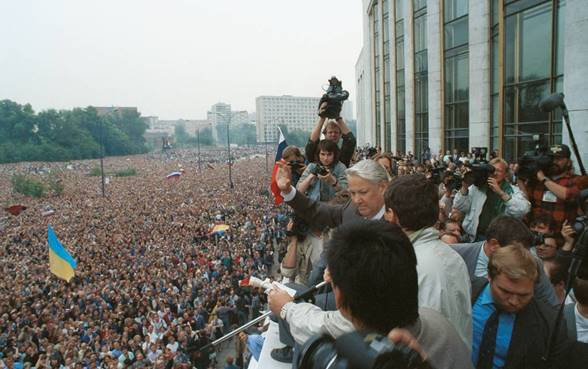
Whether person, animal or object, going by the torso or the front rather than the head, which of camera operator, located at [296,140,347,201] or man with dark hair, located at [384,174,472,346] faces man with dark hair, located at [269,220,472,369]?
the camera operator

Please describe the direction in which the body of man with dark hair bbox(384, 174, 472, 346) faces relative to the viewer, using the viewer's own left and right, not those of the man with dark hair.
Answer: facing away from the viewer and to the left of the viewer

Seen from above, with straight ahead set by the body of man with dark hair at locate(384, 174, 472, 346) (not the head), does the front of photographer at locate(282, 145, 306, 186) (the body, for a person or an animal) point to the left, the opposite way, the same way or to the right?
the opposite way

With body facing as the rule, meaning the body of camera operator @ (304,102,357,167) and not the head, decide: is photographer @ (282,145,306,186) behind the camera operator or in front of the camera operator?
in front

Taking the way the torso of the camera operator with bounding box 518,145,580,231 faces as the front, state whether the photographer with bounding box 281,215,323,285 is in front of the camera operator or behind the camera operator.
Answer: in front

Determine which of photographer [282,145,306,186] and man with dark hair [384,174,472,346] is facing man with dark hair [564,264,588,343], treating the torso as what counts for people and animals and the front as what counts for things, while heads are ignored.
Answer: the photographer

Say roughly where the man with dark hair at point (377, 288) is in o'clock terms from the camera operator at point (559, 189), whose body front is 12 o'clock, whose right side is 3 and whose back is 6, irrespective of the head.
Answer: The man with dark hair is roughly at 11 o'clock from the camera operator.

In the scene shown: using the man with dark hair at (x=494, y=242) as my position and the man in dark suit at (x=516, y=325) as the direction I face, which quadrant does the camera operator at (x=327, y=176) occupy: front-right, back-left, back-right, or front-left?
back-right

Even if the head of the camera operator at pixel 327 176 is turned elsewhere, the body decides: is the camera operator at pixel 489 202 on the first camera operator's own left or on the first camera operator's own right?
on the first camera operator's own left

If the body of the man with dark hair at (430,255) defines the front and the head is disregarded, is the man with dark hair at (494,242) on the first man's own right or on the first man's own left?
on the first man's own right

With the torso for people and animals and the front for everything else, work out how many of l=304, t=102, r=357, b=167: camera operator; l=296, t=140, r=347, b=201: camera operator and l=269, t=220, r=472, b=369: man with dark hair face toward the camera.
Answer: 2
